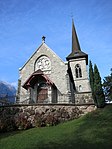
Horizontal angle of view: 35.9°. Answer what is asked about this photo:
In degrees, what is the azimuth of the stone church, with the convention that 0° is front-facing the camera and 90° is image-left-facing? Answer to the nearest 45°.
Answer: approximately 0°

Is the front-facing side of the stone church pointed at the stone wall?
yes

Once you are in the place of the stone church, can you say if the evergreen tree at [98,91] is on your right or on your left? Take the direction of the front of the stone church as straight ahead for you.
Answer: on your left

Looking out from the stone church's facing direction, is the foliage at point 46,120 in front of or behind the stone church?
in front

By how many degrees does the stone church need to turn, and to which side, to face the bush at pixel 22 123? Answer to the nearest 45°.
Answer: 0° — it already faces it

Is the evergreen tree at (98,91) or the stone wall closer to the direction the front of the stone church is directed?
the stone wall
